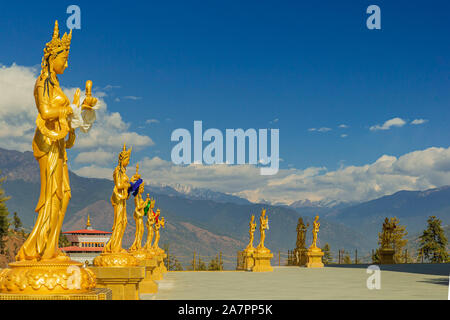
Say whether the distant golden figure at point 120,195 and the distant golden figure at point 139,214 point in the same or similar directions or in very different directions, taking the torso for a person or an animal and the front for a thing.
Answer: same or similar directions

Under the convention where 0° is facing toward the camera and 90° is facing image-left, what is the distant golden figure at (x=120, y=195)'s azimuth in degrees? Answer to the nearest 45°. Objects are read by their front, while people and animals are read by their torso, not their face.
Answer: approximately 270°

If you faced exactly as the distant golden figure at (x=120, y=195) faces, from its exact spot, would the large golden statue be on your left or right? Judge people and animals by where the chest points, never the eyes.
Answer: on your right

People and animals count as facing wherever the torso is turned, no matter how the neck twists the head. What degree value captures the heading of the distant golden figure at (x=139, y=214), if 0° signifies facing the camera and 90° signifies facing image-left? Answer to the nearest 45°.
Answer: approximately 270°

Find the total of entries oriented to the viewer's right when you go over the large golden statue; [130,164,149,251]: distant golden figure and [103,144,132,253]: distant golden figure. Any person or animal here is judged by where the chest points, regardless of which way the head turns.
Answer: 3

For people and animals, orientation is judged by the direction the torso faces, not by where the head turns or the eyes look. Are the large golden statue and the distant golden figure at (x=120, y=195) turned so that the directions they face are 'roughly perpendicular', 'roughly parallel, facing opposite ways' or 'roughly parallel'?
roughly parallel

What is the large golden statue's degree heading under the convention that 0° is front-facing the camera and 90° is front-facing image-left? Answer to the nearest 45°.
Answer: approximately 270°

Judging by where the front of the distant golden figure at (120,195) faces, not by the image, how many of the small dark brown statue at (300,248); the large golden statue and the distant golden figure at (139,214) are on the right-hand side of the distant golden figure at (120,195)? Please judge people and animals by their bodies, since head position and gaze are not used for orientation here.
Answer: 1

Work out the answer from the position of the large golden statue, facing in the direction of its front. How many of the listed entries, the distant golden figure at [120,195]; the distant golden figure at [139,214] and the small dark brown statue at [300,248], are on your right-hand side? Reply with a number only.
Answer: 0

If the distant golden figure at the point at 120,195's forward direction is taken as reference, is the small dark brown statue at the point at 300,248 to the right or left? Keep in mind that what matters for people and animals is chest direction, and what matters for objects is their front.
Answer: on its left

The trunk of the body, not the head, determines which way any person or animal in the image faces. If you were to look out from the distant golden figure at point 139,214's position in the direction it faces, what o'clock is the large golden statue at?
The large golden statue is roughly at 3 o'clock from the distant golden figure.

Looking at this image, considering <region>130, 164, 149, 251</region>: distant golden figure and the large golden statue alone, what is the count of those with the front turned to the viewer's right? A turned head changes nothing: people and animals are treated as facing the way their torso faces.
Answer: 2

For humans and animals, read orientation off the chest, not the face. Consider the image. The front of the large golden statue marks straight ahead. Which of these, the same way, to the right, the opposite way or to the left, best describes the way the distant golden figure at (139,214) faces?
the same way
